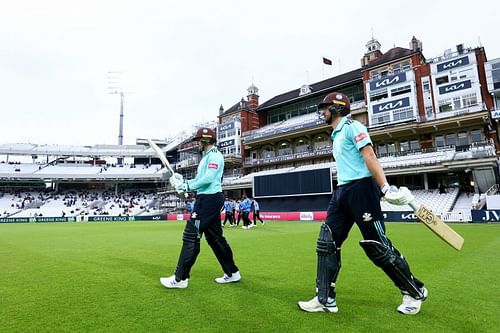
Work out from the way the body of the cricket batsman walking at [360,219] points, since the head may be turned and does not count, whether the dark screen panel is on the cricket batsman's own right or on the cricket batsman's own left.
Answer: on the cricket batsman's own right
